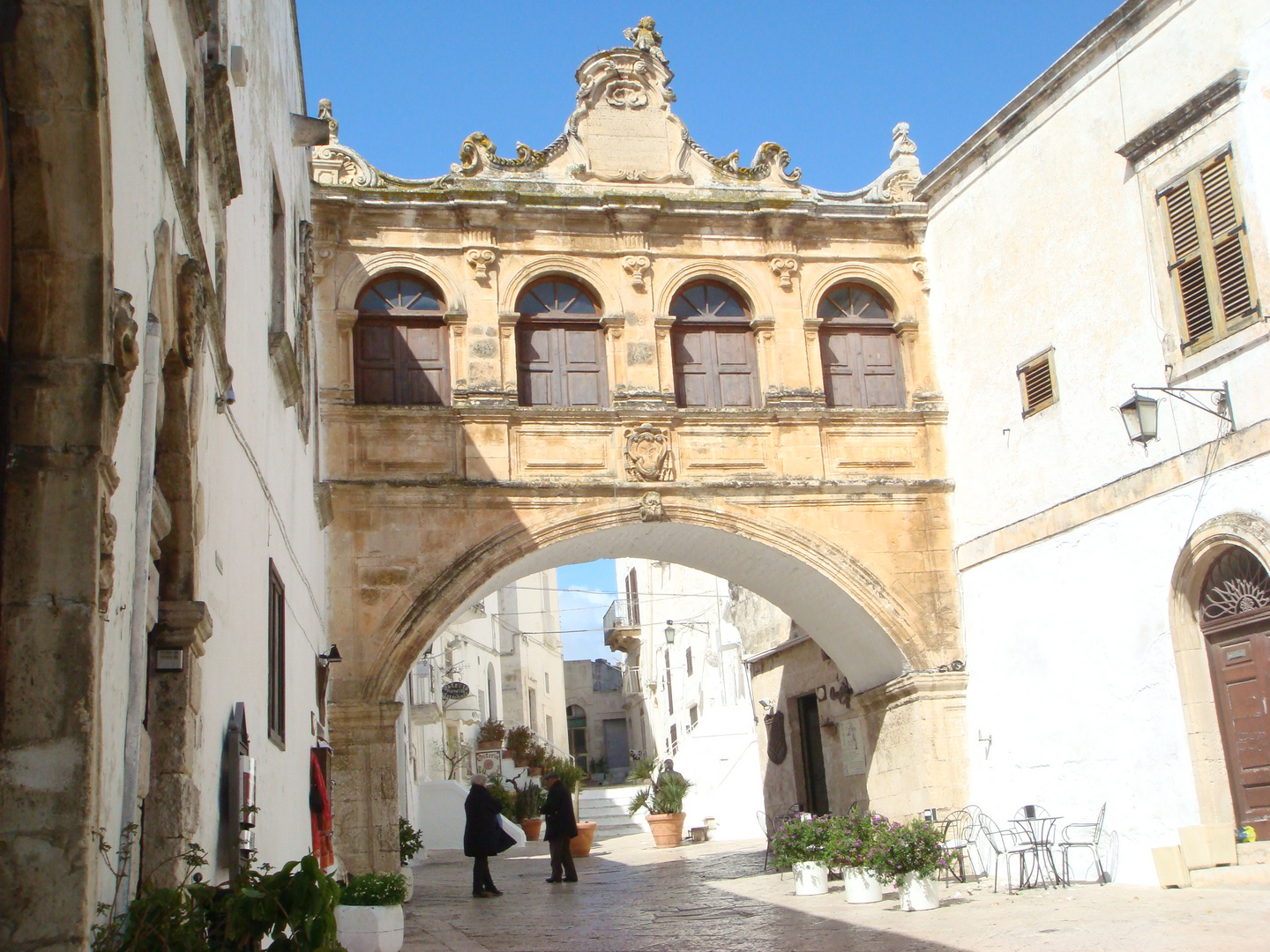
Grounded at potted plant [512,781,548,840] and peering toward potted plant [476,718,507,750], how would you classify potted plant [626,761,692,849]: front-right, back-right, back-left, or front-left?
back-right

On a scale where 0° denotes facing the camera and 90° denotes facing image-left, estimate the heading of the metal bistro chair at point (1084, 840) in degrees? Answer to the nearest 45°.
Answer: approximately 90°

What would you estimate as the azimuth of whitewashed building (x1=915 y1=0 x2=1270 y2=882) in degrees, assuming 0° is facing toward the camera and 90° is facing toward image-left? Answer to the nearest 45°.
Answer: approximately 45°
